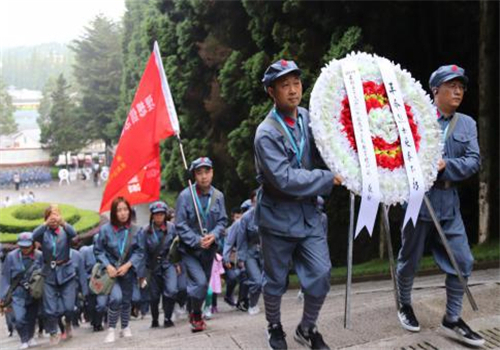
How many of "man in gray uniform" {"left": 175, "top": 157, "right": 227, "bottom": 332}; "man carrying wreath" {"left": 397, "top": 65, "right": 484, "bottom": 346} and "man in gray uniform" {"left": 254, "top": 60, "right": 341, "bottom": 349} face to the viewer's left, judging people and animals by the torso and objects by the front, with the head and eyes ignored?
0

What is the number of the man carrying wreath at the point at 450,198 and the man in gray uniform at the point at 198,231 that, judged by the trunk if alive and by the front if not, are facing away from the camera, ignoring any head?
0

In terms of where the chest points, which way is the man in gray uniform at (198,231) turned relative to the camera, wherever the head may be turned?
toward the camera

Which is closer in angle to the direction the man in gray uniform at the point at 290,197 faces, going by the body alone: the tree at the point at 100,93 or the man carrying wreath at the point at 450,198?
the man carrying wreath

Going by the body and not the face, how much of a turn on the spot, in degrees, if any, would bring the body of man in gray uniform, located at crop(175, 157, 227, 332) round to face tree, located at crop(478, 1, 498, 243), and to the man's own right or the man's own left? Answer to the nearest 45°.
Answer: approximately 135° to the man's own left

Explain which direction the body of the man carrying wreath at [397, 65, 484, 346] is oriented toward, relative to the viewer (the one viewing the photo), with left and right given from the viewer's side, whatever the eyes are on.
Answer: facing the viewer and to the right of the viewer

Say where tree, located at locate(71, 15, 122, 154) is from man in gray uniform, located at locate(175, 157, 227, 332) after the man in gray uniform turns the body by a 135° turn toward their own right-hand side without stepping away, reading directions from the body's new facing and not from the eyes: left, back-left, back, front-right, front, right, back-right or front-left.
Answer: front-right

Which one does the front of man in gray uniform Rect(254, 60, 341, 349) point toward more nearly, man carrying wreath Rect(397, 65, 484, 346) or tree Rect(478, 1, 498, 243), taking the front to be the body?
the man carrying wreath

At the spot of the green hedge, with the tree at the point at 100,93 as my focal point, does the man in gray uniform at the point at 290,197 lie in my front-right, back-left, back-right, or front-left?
back-right
